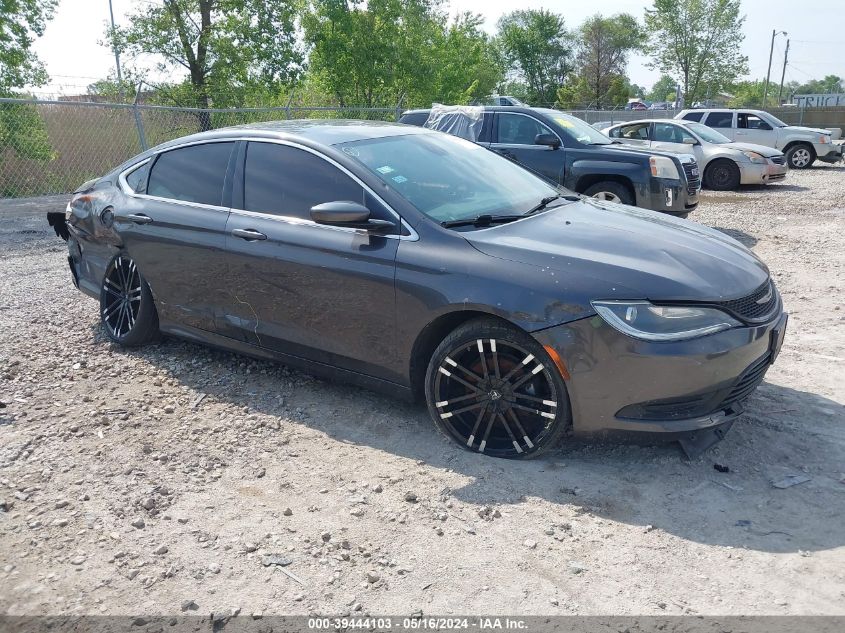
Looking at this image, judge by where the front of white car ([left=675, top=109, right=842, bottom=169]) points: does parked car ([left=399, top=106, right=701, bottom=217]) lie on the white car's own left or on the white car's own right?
on the white car's own right

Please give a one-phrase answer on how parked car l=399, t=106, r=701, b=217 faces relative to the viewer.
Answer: facing the viewer and to the right of the viewer

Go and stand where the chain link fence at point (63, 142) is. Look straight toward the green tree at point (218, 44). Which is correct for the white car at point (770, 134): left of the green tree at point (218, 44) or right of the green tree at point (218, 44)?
right

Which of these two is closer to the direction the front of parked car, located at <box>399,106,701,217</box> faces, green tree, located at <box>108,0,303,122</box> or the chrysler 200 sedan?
the chrysler 200 sedan

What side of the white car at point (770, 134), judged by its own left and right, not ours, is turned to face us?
right

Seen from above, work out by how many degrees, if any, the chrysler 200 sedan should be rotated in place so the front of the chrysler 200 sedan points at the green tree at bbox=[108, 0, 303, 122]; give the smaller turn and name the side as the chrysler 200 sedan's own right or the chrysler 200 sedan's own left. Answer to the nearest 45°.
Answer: approximately 135° to the chrysler 200 sedan's own left

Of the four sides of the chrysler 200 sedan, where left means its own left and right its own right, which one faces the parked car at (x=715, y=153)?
left

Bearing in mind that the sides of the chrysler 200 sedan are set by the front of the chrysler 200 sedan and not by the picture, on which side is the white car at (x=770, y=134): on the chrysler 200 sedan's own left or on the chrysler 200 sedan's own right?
on the chrysler 200 sedan's own left

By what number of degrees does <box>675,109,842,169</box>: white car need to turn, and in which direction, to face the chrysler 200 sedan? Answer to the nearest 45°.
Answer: approximately 90° to its right

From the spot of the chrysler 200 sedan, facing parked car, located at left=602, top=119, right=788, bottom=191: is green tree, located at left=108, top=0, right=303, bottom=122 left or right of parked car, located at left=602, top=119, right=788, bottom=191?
left

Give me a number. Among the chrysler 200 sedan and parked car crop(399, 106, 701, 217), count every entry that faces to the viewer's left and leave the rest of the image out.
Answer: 0

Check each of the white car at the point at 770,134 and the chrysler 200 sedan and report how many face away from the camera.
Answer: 0

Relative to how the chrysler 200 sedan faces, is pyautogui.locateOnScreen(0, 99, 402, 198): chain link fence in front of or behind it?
behind
